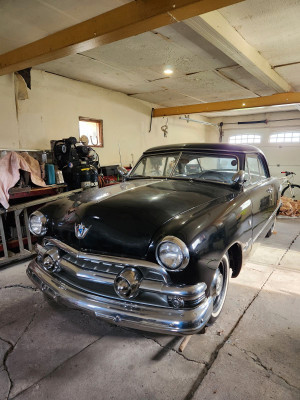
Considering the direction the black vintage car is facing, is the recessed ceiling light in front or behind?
behind

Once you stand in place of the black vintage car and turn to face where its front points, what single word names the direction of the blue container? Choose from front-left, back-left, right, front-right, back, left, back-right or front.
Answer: right

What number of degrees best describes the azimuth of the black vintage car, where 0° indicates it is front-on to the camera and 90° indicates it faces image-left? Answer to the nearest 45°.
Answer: approximately 45°
